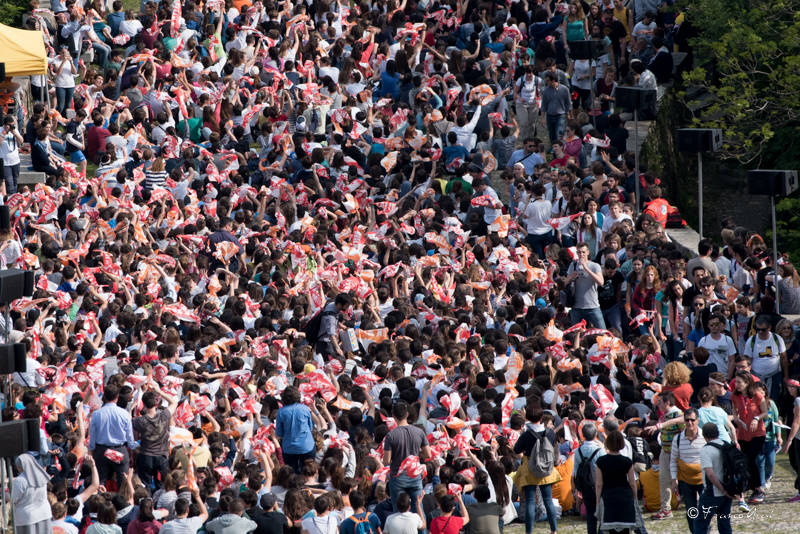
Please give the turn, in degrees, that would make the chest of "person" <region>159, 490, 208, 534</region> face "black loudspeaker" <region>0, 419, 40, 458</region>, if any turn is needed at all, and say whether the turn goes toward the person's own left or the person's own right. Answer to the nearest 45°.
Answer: approximately 90° to the person's own left

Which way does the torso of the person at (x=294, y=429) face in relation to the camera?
away from the camera

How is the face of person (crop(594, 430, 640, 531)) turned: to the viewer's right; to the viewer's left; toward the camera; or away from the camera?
away from the camera

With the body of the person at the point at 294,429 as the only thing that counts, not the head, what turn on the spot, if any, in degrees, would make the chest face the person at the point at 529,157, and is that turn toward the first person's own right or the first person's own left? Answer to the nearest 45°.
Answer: approximately 45° to the first person's own right

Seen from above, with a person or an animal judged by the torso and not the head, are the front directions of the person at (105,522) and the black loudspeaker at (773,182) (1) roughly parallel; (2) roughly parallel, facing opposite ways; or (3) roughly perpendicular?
roughly perpendicular

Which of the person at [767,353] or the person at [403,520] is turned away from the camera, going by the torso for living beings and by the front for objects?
the person at [403,520]

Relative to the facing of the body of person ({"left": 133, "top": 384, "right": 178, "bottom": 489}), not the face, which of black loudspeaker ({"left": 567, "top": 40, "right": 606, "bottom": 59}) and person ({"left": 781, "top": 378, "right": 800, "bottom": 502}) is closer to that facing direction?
the black loudspeaker

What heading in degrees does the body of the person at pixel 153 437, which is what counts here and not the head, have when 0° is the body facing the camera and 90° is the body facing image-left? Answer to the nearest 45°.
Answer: approximately 180°

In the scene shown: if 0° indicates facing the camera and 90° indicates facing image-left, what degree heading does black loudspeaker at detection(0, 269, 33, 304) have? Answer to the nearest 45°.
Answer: approximately 315°

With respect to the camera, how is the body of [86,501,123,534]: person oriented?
away from the camera

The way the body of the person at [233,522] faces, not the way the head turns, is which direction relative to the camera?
away from the camera

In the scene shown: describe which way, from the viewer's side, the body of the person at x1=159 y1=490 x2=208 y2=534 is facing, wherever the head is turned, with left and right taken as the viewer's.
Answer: facing away from the viewer

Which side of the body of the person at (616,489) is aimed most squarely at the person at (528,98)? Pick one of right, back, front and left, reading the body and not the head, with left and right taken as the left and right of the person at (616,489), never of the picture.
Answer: front

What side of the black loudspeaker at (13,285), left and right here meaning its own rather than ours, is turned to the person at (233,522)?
front

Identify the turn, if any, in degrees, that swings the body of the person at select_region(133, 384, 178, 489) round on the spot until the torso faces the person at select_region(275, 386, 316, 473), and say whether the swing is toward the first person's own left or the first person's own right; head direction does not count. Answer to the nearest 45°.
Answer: approximately 135° to the first person's own right
